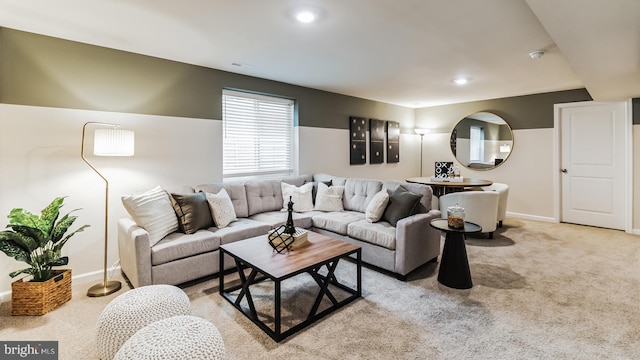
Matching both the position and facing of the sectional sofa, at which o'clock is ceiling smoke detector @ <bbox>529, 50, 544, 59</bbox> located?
The ceiling smoke detector is roughly at 9 o'clock from the sectional sofa.

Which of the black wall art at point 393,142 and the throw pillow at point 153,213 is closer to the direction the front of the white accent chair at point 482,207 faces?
the black wall art

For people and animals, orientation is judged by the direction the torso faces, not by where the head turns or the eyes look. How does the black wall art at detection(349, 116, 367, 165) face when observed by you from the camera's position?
facing the viewer and to the right of the viewer

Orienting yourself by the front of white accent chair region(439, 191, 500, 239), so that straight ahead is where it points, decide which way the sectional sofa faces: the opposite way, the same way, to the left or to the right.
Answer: the opposite way

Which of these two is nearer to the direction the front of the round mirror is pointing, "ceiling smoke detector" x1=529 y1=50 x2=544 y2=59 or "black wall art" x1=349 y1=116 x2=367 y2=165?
the ceiling smoke detector

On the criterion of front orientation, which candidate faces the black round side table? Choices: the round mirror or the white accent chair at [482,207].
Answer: the round mirror

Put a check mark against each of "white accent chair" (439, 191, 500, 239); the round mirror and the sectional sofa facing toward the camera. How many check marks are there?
2

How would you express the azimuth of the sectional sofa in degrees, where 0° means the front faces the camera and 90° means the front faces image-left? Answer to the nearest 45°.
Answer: approximately 0°

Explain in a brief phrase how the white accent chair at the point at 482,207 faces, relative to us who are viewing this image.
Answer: facing away from the viewer and to the left of the viewer

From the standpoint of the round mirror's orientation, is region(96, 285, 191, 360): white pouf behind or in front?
in front

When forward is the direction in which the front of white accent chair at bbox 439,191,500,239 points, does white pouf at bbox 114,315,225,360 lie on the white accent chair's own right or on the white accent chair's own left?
on the white accent chair's own left

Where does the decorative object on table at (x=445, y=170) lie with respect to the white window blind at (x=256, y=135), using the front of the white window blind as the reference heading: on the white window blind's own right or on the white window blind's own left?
on the white window blind's own left

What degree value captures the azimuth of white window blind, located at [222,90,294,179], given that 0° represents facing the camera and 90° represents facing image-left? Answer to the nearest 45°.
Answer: approximately 315°

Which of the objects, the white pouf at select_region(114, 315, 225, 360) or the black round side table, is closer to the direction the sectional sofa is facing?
the white pouf

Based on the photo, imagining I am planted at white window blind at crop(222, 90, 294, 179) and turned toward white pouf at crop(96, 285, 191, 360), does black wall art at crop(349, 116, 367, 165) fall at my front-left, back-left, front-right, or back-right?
back-left

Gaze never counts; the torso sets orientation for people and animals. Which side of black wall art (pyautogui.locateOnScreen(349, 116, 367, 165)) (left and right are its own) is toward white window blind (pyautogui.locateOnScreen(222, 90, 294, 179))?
right
